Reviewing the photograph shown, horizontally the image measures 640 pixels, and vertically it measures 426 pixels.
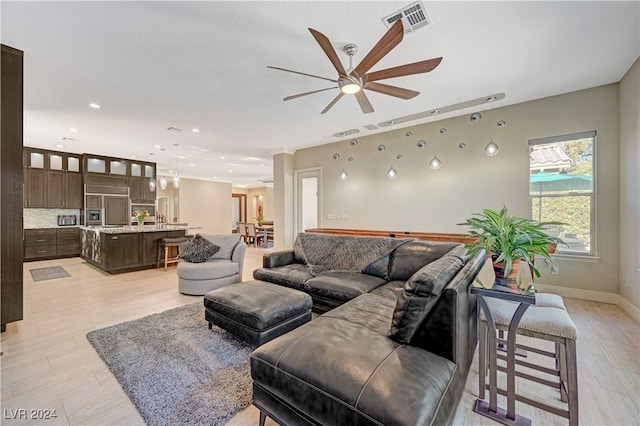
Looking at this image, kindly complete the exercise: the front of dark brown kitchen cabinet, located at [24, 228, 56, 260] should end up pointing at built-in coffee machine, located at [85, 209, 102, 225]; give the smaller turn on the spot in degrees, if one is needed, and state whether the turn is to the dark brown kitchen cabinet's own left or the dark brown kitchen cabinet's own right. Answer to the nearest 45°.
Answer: approximately 90° to the dark brown kitchen cabinet's own left

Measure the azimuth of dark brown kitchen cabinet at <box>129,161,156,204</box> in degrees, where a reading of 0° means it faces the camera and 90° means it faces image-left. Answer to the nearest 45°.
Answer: approximately 0°

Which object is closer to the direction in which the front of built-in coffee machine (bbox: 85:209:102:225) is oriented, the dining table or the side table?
the side table

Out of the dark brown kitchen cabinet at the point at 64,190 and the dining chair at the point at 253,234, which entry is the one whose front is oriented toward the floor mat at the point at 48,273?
the dark brown kitchen cabinet

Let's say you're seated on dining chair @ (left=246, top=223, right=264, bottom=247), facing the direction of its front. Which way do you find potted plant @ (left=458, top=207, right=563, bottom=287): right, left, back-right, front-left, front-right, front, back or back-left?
back-right

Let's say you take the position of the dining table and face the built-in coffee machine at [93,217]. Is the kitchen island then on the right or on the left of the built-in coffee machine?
left

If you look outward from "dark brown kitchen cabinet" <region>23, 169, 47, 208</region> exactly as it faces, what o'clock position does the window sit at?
The window is roughly at 11 o'clock from the dark brown kitchen cabinet.

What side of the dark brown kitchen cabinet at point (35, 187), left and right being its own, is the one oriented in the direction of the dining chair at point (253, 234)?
left

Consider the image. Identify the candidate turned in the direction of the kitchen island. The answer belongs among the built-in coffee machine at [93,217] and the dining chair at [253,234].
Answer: the built-in coffee machine
